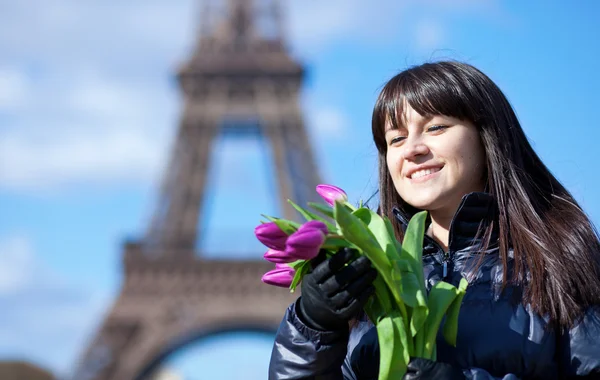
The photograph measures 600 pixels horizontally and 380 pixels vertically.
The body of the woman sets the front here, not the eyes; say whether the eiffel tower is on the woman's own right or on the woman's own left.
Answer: on the woman's own right

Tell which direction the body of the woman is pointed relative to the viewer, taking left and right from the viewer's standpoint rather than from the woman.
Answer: facing the viewer and to the left of the viewer

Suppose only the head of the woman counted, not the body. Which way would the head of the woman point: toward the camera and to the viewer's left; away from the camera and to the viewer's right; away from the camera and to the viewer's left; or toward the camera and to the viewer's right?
toward the camera and to the viewer's left
